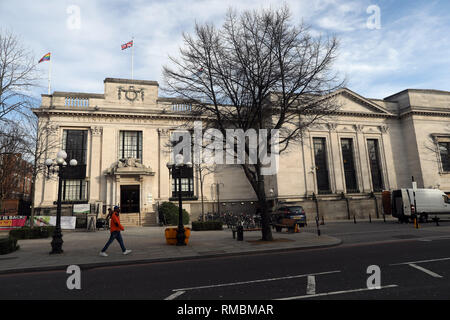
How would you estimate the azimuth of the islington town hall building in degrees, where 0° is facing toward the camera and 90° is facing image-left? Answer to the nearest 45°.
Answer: approximately 0°

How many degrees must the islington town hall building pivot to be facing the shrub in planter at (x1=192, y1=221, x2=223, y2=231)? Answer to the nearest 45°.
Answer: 0° — it already faces it

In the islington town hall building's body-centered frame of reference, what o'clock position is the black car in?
The black car is roughly at 11 o'clock from the islington town hall building.

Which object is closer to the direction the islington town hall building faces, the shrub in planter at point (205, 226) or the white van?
the shrub in planter
